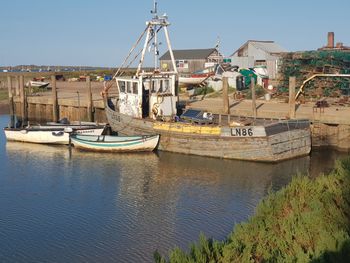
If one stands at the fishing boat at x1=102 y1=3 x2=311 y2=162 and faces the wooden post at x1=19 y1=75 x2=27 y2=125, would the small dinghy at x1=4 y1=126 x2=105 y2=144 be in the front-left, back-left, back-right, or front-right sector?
front-left

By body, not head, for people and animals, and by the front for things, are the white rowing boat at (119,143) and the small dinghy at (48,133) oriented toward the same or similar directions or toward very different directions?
same or similar directions

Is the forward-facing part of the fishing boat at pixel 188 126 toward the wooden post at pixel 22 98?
yes

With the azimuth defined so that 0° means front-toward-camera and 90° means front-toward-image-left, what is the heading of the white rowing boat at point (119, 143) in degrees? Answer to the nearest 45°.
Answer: approximately 270°

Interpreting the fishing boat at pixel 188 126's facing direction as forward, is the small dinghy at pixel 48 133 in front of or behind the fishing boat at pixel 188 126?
in front

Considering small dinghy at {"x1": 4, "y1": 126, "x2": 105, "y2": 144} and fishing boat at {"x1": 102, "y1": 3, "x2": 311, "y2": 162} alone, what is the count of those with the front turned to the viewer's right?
1

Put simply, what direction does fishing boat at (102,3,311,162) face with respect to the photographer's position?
facing away from the viewer and to the left of the viewer

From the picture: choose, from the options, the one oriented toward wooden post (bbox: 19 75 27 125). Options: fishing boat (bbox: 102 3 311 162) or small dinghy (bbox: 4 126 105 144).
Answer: the fishing boat

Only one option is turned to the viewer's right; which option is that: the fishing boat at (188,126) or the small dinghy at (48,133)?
the small dinghy

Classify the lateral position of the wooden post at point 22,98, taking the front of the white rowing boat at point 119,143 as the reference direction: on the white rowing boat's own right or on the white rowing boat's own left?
on the white rowing boat's own left

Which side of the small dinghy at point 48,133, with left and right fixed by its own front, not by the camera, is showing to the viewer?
right

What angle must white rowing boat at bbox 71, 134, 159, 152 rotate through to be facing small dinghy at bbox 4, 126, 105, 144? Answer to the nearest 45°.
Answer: approximately 135° to its left

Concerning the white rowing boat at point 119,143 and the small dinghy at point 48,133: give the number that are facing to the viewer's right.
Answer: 2
